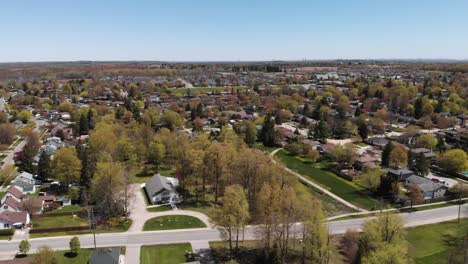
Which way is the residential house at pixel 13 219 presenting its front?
toward the camera

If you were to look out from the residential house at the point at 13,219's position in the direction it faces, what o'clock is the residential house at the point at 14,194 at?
the residential house at the point at 14,194 is roughly at 6 o'clock from the residential house at the point at 13,219.

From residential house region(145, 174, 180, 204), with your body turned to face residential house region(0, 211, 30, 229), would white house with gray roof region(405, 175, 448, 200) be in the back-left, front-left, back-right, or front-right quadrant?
back-left

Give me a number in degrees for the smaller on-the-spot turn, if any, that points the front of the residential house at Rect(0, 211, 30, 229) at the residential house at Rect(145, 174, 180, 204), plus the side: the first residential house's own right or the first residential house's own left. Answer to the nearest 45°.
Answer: approximately 90° to the first residential house's own left

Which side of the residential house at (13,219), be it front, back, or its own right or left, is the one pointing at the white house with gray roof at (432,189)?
left

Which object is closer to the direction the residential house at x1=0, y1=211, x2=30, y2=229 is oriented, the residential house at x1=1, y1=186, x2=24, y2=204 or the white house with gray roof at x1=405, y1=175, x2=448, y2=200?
the white house with gray roof

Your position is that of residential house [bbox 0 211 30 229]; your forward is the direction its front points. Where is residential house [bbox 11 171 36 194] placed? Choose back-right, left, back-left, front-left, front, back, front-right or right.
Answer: back
